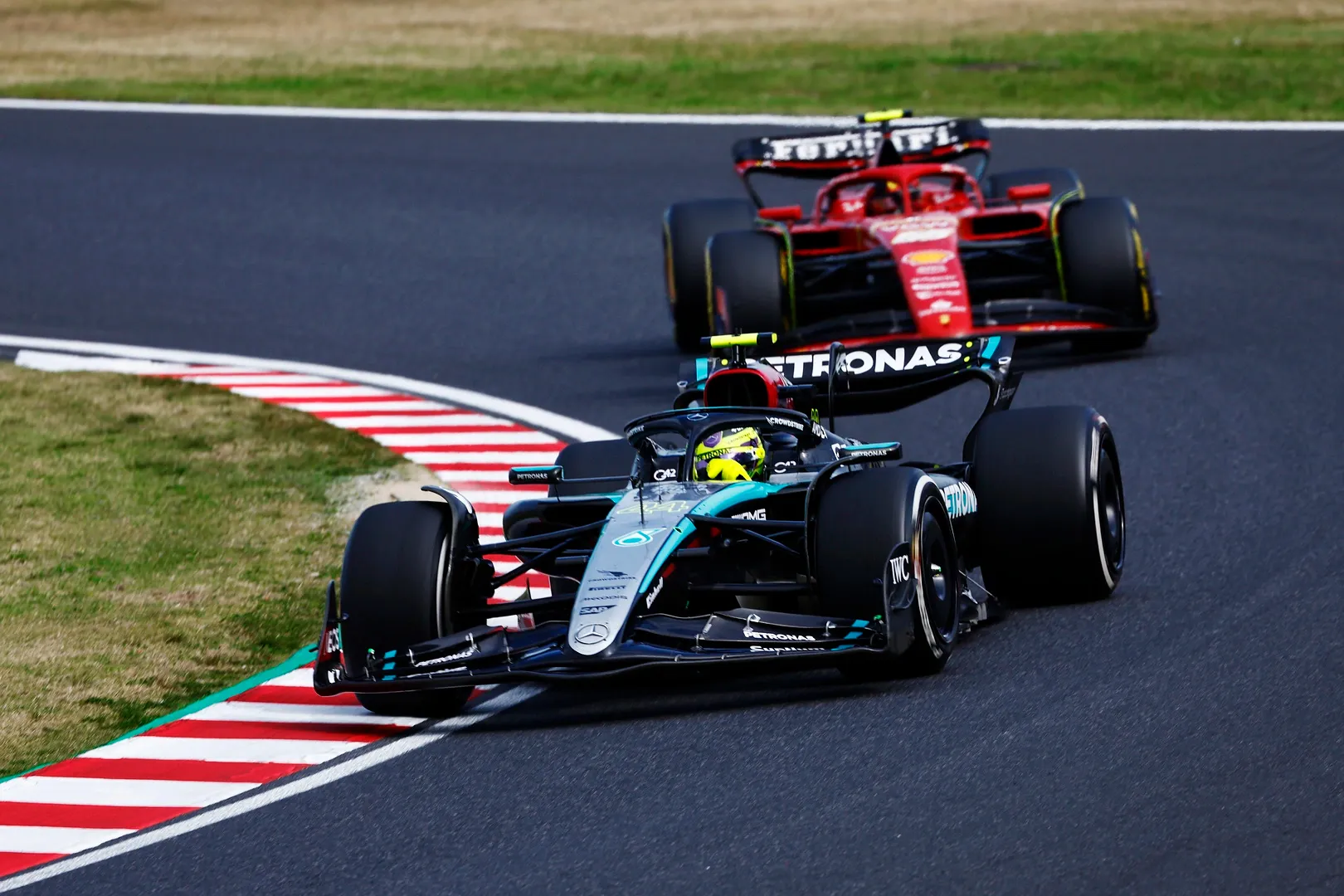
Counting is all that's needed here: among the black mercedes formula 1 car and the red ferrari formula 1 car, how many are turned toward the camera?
2

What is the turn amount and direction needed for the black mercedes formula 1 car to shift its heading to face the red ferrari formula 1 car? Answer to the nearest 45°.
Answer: approximately 180°

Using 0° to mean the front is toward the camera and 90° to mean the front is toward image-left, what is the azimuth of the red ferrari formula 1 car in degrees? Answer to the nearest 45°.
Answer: approximately 0°

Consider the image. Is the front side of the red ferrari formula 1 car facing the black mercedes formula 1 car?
yes
